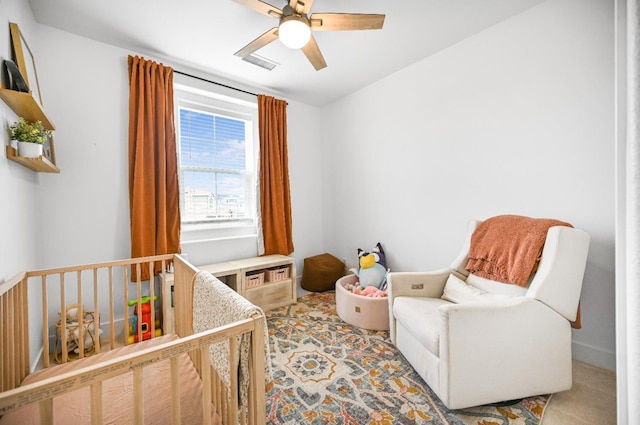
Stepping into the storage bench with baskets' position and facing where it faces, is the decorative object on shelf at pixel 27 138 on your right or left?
on your right

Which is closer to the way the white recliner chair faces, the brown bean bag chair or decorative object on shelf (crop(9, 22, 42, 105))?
the decorative object on shelf

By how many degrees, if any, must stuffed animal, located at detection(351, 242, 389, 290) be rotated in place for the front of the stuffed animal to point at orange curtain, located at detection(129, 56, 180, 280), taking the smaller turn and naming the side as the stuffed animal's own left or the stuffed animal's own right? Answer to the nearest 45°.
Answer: approximately 45° to the stuffed animal's own right

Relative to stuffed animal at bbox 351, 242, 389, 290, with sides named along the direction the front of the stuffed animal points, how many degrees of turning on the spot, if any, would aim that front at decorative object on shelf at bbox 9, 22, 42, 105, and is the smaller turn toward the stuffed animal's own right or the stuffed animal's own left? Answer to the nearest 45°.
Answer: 0° — it already faces it

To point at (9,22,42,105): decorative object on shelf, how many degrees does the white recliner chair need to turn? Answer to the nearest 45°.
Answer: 0° — it already faces it

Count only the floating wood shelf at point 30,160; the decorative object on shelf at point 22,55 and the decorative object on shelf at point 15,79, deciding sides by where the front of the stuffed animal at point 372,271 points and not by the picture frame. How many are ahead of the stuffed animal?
3

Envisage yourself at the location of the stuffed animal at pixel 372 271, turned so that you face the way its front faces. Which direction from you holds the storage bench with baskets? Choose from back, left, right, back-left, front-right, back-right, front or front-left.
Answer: front-right

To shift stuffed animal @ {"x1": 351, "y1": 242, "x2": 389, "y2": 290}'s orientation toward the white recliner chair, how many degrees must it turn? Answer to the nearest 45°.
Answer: approximately 90° to its left

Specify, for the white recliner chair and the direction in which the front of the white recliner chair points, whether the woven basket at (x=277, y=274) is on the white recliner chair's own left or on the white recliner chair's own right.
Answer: on the white recliner chair's own right

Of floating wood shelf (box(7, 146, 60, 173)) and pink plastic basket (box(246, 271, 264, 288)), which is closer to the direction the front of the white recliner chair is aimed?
the floating wood shelf
